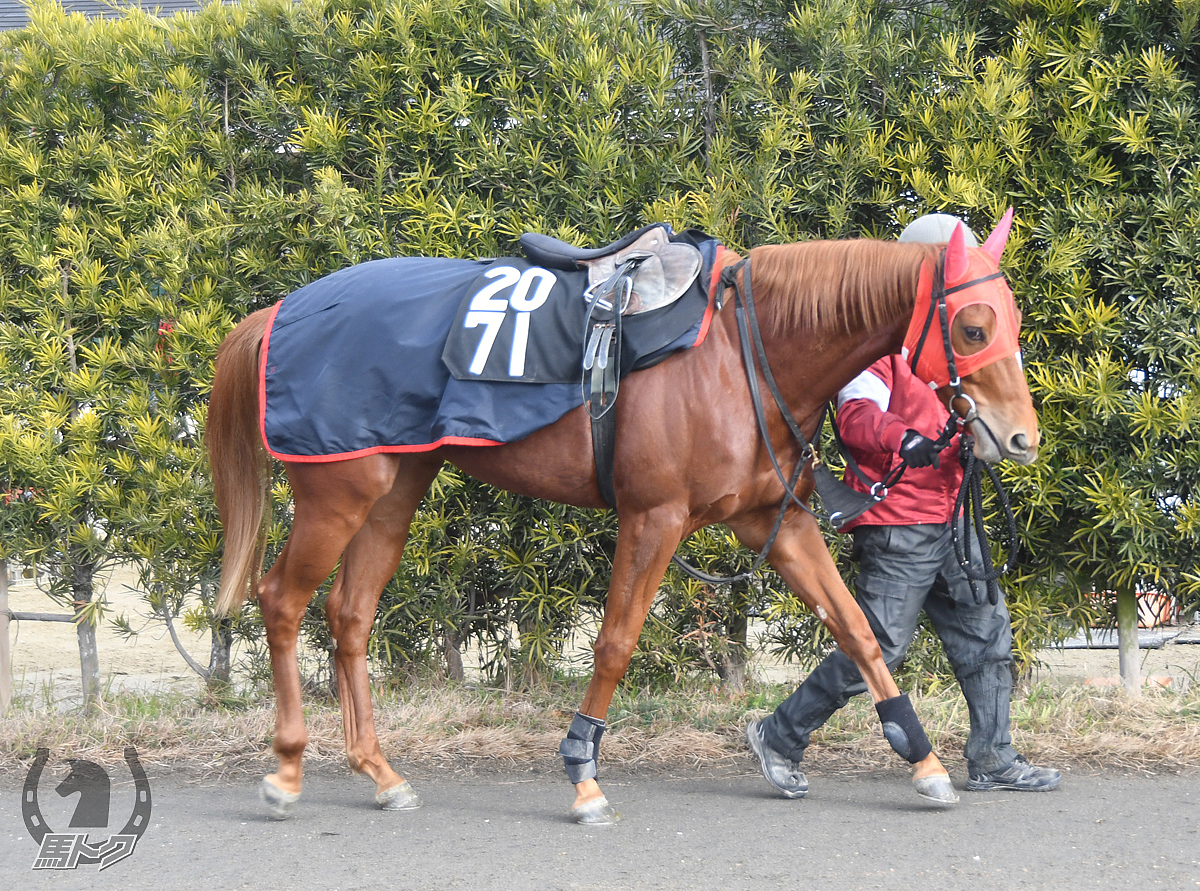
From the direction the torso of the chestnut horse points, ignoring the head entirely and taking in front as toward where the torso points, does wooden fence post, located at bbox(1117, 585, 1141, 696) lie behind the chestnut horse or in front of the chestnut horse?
in front

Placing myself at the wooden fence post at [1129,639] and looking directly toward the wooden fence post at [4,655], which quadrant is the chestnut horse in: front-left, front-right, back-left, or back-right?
front-left

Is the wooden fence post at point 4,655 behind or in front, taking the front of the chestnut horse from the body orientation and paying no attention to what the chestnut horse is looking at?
behind

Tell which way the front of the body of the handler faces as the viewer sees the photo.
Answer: to the viewer's right

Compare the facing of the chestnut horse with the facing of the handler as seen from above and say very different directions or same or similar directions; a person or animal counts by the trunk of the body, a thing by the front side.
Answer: same or similar directions

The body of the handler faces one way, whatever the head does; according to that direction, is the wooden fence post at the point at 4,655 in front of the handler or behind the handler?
behind

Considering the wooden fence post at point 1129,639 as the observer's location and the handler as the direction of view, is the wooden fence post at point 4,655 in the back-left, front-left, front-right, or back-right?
front-right

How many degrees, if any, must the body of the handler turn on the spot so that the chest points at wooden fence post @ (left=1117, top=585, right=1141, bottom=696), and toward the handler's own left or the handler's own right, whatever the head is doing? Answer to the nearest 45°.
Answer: approximately 45° to the handler's own left

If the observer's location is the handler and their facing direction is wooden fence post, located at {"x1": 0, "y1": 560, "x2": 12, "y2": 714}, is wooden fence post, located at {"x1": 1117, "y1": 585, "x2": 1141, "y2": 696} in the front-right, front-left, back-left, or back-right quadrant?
back-right

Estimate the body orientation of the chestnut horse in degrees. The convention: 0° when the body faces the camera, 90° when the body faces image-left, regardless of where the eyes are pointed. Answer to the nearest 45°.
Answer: approximately 270°
